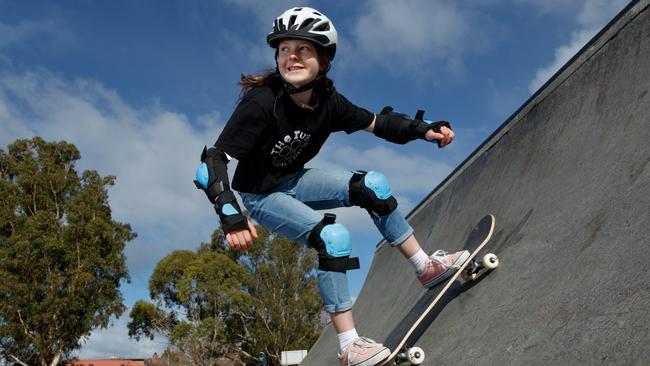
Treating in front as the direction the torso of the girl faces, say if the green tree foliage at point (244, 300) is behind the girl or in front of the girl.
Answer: behind

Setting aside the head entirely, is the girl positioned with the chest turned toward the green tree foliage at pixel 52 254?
no
